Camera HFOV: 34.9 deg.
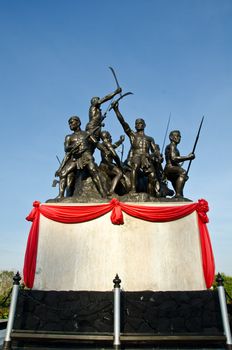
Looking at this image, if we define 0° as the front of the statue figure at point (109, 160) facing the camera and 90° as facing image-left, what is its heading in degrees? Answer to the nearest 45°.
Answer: approximately 315°

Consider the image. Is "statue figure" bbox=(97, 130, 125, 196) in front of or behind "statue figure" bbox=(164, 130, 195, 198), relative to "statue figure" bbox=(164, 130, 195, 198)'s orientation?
behind

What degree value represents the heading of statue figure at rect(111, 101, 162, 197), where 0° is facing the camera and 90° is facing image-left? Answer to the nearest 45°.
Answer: approximately 0°

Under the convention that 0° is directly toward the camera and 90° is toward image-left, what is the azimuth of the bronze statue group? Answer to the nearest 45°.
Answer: approximately 0°

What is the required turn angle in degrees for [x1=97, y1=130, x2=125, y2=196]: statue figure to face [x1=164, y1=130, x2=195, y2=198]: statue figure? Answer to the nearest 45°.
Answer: approximately 45° to its left
